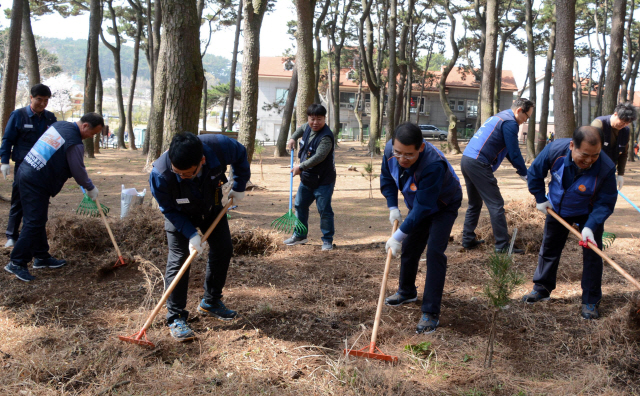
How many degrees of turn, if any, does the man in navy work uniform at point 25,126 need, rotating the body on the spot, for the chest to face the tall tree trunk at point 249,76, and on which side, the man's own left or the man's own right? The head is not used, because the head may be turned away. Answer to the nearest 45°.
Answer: approximately 135° to the man's own left

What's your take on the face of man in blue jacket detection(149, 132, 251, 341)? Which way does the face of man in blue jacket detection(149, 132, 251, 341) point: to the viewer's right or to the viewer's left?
to the viewer's left

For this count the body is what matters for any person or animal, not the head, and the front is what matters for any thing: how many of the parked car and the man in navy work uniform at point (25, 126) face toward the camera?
1

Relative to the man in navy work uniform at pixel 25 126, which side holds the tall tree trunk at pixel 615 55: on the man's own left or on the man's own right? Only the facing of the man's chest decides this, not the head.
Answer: on the man's own left

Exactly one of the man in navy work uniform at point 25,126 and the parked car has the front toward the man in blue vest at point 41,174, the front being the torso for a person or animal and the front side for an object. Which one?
the man in navy work uniform
